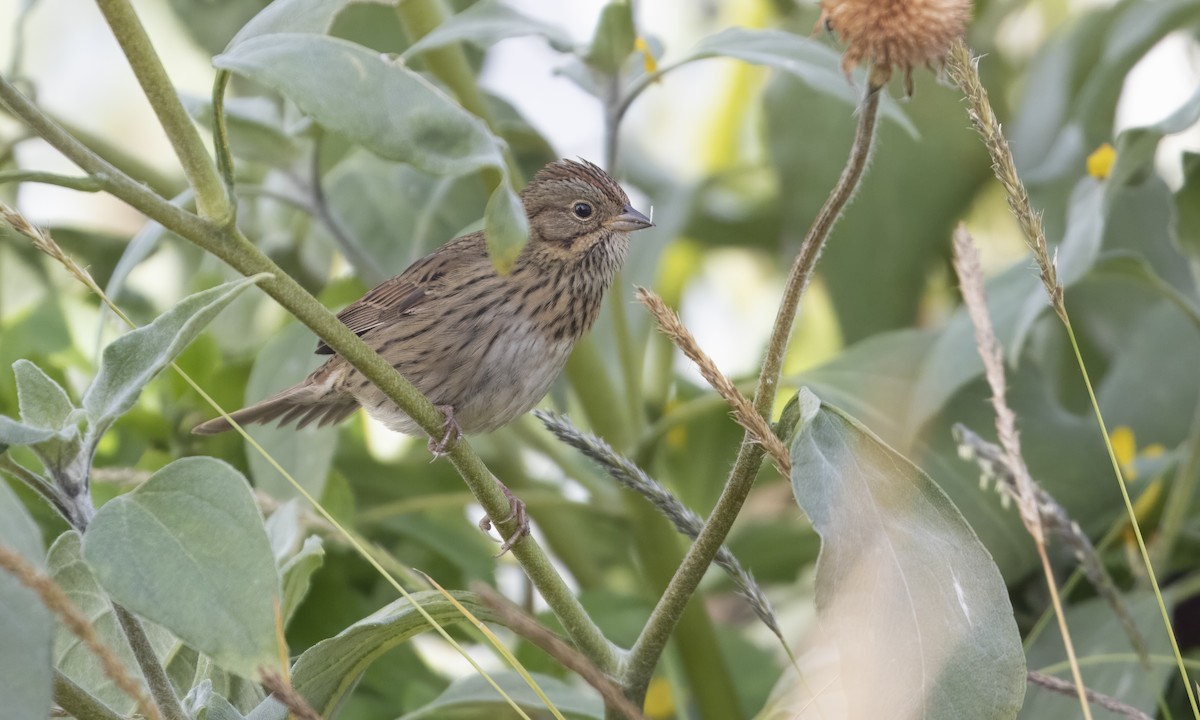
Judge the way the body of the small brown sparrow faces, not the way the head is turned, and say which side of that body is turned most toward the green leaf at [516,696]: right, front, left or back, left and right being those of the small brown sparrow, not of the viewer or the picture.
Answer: right

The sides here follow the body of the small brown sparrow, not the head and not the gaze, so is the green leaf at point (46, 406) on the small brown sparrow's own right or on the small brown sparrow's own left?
on the small brown sparrow's own right

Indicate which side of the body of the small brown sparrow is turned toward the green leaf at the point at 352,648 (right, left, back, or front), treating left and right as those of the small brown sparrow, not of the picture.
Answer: right

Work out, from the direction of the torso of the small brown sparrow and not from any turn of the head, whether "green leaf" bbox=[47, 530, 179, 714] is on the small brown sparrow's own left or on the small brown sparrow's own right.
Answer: on the small brown sparrow's own right

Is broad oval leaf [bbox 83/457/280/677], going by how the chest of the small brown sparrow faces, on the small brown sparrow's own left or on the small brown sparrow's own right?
on the small brown sparrow's own right

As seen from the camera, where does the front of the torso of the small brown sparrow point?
to the viewer's right

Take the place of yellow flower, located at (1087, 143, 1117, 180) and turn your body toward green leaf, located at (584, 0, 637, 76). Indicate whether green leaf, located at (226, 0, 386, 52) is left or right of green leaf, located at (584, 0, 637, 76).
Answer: left

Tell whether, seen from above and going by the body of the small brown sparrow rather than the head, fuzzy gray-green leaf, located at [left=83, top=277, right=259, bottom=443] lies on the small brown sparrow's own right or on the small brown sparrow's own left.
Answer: on the small brown sparrow's own right
